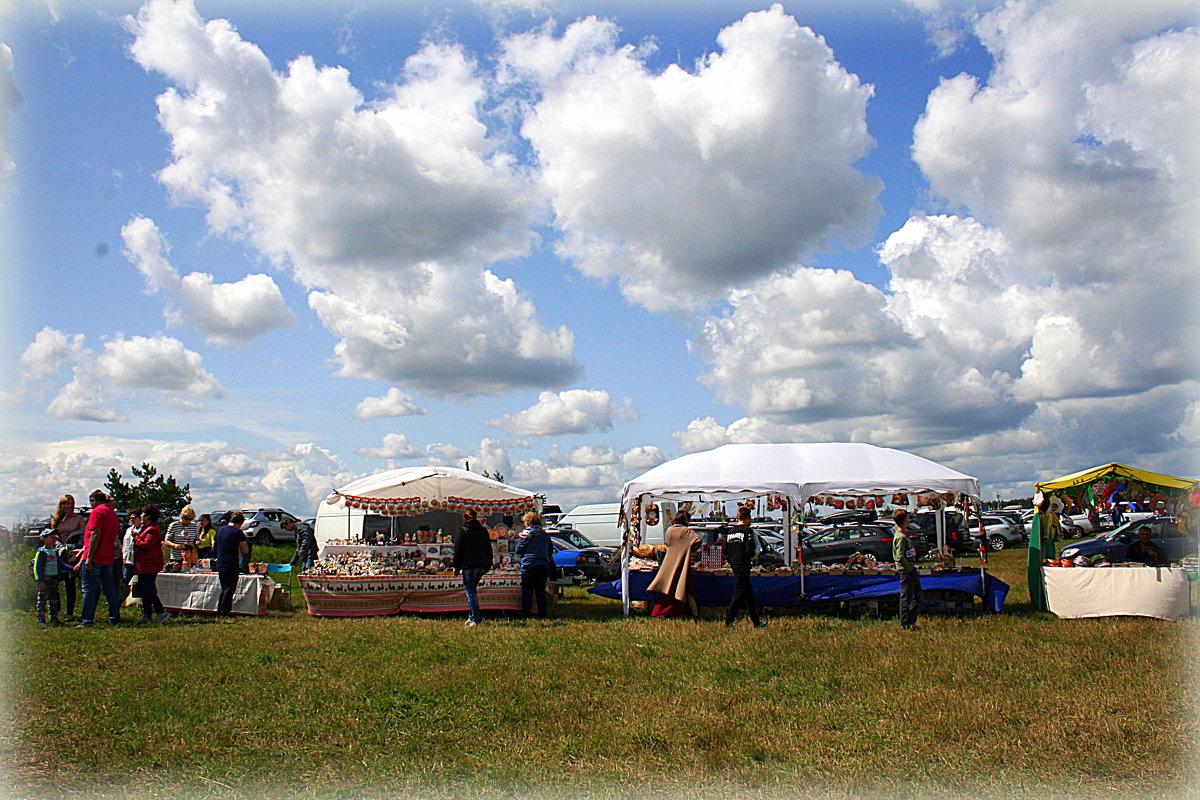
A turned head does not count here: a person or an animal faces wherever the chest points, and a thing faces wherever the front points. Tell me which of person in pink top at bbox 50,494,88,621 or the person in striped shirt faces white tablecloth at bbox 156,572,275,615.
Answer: the person in striped shirt

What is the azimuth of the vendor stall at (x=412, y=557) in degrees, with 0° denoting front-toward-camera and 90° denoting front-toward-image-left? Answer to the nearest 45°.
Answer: approximately 0°
